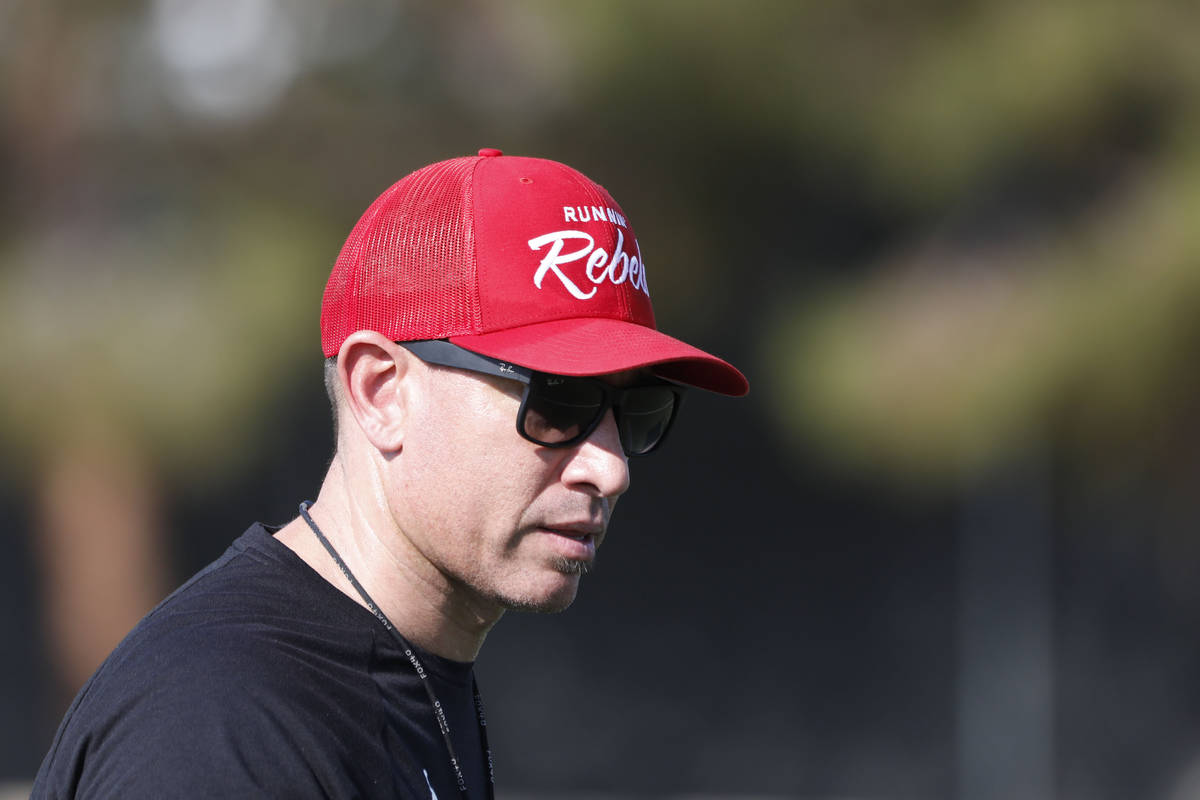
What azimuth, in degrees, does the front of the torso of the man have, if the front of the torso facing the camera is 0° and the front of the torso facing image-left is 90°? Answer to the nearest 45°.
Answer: approximately 315°

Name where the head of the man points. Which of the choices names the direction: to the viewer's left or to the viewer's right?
to the viewer's right
